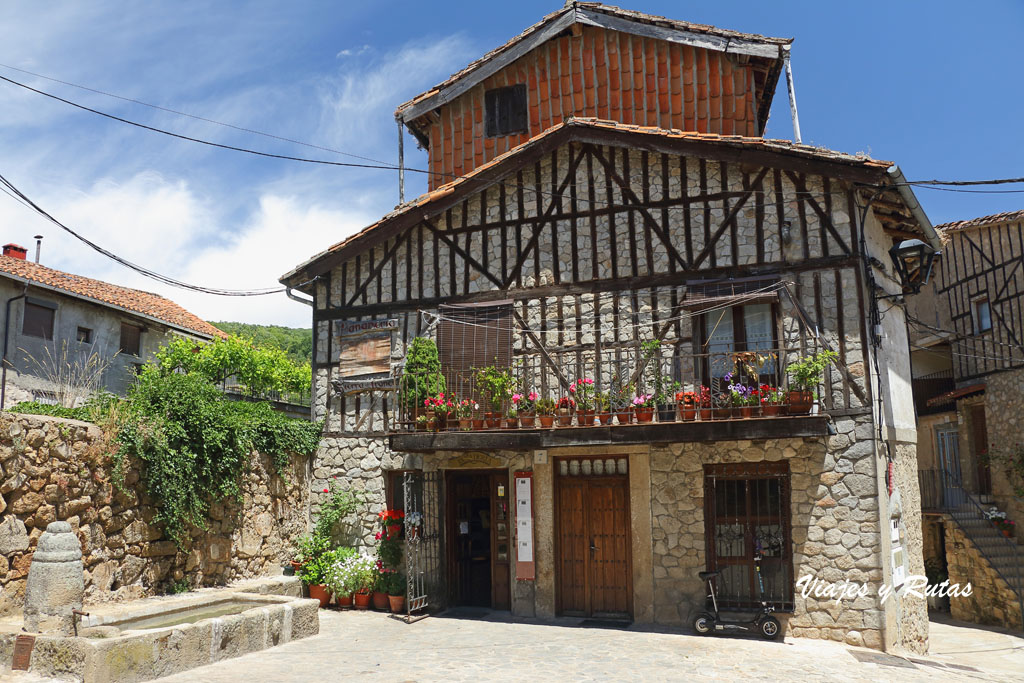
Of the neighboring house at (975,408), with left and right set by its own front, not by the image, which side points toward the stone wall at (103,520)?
front

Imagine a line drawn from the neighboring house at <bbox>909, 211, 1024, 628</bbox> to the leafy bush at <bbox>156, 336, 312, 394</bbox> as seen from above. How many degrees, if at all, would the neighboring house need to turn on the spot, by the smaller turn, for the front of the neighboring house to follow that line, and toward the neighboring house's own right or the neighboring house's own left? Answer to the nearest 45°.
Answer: approximately 45° to the neighboring house's own right

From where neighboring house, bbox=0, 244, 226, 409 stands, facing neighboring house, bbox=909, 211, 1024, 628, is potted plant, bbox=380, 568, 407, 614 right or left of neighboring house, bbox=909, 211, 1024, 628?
right

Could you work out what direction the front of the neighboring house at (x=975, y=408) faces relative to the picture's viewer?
facing the viewer and to the left of the viewer

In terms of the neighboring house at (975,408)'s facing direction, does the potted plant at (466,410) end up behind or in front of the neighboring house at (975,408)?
in front

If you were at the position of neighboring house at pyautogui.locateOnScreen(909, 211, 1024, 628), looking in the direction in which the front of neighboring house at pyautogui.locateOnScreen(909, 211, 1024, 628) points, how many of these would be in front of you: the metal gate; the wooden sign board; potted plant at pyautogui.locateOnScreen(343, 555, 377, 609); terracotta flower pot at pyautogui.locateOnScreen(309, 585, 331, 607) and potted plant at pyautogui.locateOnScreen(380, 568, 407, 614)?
5
